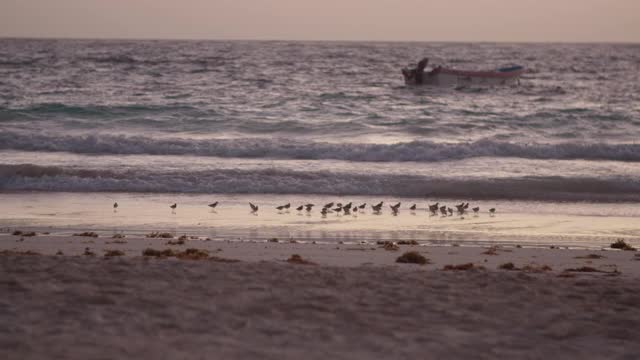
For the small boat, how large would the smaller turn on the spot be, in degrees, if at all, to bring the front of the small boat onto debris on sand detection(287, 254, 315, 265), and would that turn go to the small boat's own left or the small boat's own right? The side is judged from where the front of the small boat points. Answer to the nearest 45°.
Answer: approximately 90° to the small boat's own right

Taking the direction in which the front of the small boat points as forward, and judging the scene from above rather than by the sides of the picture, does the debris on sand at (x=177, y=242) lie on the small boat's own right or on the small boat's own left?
on the small boat's own right

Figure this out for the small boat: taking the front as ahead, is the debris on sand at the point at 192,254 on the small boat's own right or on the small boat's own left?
on the small boat's own right

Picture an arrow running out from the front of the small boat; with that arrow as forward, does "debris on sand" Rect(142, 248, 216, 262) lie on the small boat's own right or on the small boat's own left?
on the small boat's own right

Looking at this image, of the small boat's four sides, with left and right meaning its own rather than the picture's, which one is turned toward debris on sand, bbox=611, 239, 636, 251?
right

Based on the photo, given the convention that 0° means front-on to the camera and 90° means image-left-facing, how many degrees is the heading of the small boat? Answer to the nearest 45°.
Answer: approximately 270°

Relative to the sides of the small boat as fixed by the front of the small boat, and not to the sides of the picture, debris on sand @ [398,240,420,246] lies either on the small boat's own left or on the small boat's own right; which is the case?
on the small boat's own right

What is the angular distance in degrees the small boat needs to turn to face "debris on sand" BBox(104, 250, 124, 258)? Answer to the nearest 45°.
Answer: approximately 90° to its right

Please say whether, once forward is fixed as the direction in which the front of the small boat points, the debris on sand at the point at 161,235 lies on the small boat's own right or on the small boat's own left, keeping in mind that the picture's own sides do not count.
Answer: on the small boat's own right

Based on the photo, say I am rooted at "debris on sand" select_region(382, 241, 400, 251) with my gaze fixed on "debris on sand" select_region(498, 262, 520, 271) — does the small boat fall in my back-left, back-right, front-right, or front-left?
back-left

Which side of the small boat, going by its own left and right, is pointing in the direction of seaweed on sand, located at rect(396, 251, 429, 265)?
right
